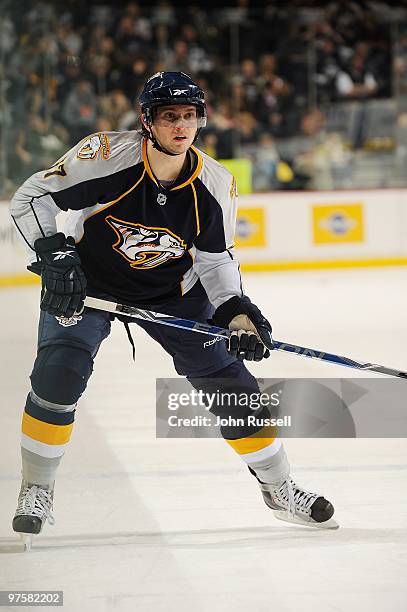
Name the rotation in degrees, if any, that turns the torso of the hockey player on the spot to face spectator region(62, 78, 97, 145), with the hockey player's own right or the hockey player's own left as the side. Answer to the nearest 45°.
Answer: approximately 135° to the hockey player's own left

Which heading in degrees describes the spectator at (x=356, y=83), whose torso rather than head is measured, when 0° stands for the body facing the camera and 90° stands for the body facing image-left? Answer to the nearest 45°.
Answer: approximately 0°

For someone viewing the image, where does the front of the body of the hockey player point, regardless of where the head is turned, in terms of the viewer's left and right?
facing the viewer and to the right of the viewer

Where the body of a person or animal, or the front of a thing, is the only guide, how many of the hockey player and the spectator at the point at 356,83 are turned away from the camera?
0

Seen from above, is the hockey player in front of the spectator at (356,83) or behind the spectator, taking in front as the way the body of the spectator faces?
in front

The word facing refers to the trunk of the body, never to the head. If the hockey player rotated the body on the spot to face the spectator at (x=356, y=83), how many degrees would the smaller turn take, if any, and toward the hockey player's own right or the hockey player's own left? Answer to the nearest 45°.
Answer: approximately 135° to the hockey player's own left

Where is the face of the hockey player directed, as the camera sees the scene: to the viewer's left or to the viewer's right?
to the viewer's right

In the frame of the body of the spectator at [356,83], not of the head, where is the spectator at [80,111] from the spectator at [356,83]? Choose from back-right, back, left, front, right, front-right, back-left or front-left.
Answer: front-right
